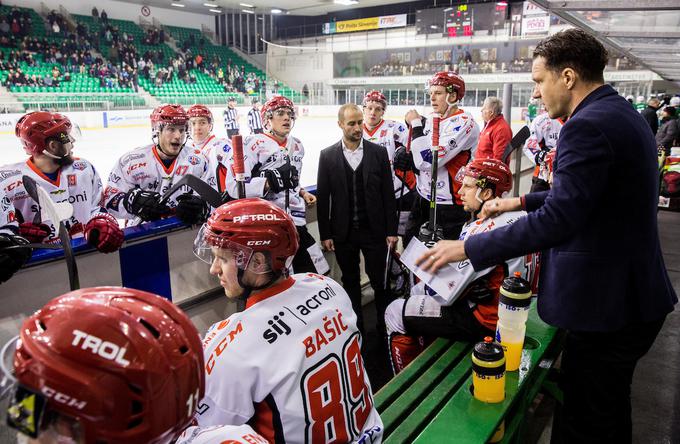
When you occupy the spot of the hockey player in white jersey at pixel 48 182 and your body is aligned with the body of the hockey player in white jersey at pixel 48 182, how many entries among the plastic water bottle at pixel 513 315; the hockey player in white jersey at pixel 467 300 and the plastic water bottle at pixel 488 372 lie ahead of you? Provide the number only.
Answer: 3

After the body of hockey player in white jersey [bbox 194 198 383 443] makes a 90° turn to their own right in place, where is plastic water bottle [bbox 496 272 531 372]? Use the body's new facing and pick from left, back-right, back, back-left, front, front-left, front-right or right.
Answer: front

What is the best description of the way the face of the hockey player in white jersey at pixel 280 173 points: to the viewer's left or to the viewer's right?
to the viewer's right

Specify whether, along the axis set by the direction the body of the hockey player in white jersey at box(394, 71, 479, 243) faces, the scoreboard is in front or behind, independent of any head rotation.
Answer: behind

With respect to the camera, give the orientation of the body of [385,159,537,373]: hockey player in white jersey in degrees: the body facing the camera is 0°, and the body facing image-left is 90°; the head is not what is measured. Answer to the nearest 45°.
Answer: approximately 90°

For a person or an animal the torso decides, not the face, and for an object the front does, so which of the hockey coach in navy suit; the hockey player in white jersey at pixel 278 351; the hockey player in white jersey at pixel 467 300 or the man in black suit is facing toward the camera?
the man in black suit

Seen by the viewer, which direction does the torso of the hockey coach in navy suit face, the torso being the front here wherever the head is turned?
to the viewer's left

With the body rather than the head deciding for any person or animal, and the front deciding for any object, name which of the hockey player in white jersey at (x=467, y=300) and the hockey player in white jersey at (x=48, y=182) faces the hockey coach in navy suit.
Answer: the hockey player in white jersey at (x=48, y=182)

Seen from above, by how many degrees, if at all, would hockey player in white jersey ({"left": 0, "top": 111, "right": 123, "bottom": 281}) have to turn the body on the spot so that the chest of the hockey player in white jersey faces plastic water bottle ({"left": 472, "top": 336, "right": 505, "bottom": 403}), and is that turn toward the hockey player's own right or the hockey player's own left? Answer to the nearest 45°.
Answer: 0° — they already face it
